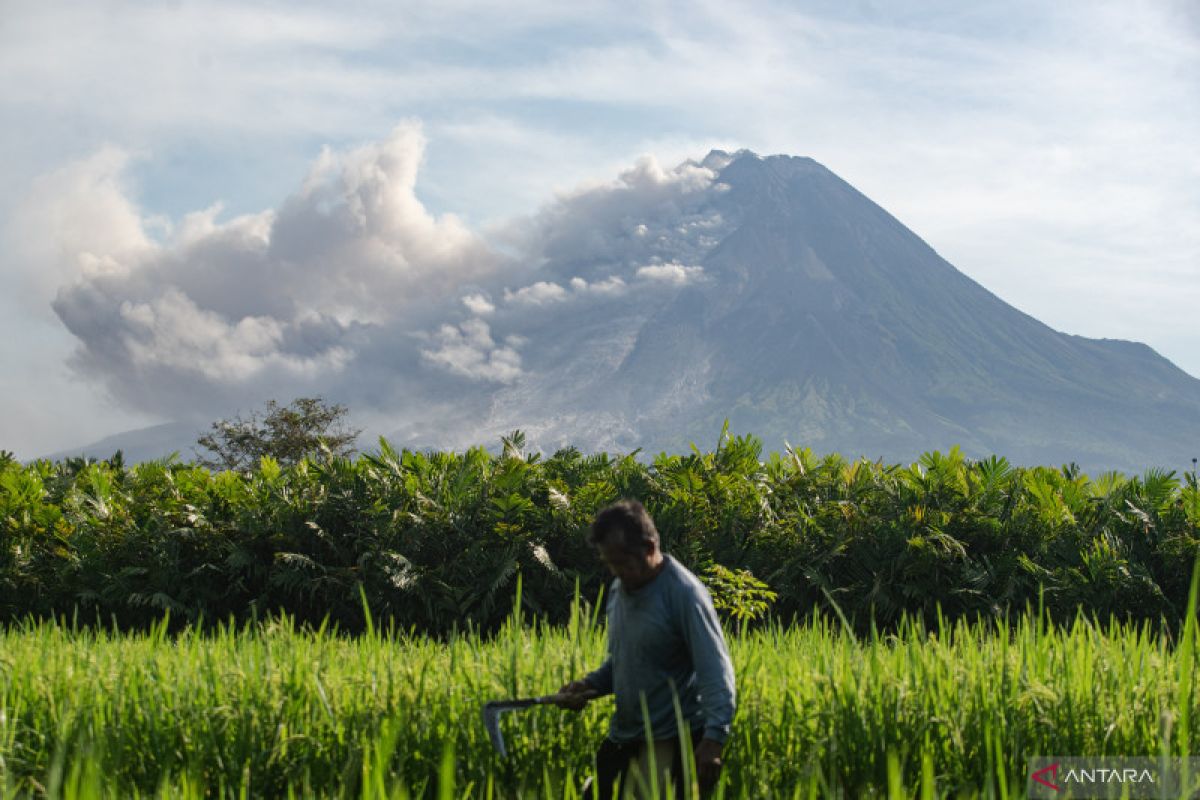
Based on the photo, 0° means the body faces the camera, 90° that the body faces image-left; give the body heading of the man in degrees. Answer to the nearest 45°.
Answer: approximately 45°

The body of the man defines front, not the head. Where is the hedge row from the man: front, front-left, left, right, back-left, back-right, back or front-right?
back-right

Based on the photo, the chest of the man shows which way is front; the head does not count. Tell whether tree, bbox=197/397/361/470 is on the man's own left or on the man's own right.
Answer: on the man's own right

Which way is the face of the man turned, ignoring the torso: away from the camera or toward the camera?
toward the camera
